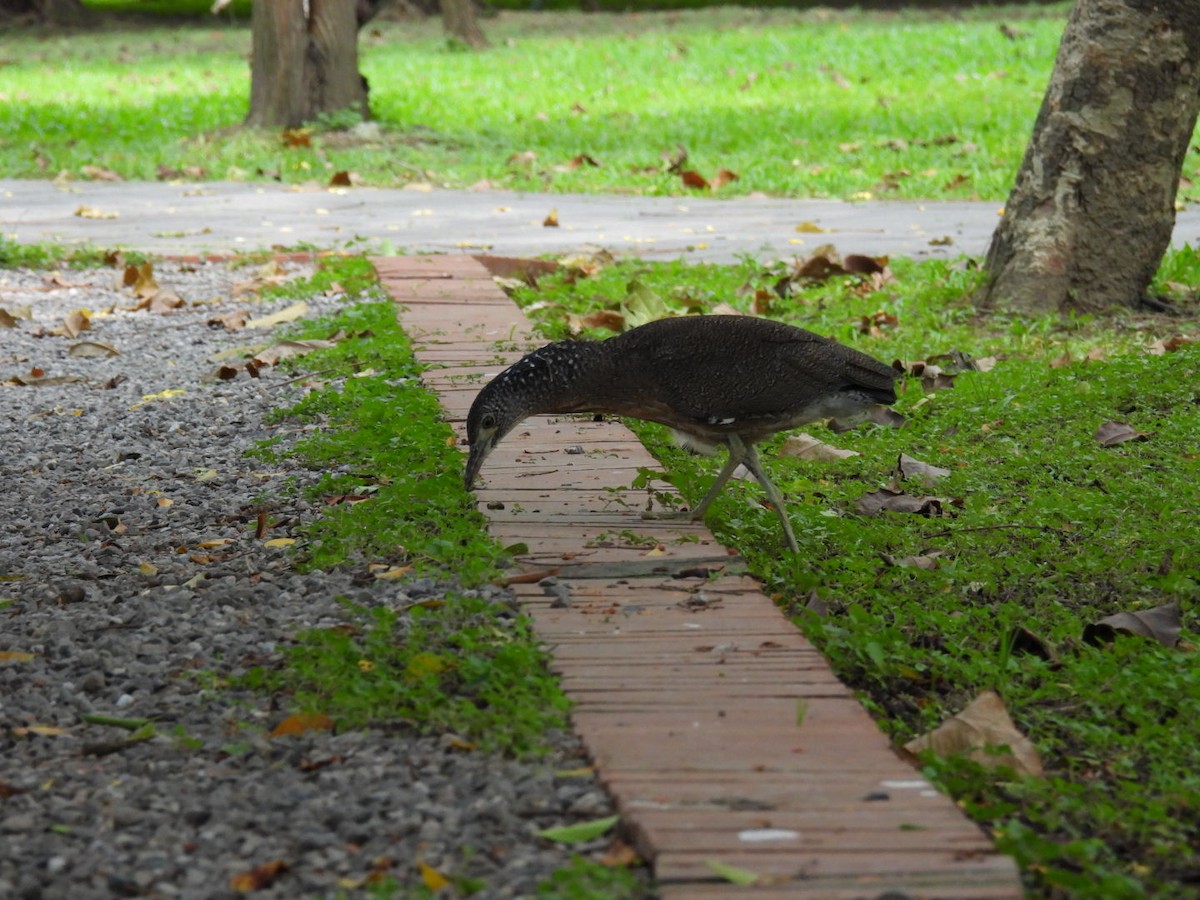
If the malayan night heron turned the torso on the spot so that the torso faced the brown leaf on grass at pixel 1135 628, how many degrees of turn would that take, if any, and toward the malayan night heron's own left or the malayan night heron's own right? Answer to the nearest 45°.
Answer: approximately 135° to the malayan night heron's own left

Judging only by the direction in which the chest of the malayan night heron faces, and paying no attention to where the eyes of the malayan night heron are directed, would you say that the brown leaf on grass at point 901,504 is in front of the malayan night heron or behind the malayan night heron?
behind

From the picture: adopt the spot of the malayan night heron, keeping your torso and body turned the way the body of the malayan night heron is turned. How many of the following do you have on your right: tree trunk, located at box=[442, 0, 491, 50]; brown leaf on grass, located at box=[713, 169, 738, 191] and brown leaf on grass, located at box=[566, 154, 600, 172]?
3

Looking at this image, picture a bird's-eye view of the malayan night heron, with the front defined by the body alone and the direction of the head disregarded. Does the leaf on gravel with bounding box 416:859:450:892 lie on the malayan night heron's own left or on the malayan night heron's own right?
on the malayan night heron's own left

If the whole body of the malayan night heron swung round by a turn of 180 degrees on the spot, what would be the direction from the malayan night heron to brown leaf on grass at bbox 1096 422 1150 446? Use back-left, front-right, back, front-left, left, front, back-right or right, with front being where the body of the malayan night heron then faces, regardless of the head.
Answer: front-left

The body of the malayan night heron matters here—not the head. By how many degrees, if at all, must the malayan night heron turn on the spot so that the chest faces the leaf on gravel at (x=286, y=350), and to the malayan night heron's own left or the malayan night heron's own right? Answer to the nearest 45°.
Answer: approximately 45° to the malayan night heron's own right

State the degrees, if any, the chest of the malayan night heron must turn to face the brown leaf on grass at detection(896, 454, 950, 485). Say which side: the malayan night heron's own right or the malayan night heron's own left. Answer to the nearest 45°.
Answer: approximately 135° to the malayan night heron's own right

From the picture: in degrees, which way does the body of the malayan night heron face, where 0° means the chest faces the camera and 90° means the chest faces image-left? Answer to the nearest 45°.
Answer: approximately 90°

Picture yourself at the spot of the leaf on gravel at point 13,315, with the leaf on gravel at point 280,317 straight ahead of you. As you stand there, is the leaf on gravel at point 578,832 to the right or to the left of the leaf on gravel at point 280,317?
right

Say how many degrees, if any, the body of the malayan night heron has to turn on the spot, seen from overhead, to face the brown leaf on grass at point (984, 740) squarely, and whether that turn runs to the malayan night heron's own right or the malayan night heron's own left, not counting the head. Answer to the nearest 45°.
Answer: approximately 135° to the malayan night heron's own left

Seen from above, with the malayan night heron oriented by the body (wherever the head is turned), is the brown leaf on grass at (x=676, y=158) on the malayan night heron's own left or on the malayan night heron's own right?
on the malayan night heron's own right

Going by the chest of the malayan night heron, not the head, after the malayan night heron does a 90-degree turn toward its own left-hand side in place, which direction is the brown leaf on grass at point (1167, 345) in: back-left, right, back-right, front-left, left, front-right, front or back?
back-left

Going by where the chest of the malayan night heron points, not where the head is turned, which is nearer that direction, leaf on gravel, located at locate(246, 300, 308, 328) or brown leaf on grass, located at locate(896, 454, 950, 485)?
the leaf on gravel

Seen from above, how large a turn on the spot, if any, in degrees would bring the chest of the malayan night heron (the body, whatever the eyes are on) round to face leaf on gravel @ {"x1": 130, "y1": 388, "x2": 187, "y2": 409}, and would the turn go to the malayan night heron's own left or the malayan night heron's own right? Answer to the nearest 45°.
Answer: approximately 45° to the malayan night heron's own right

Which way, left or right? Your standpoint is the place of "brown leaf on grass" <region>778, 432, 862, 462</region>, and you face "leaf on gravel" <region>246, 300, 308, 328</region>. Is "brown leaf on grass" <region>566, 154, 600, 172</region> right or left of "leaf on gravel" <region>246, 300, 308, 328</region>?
right
